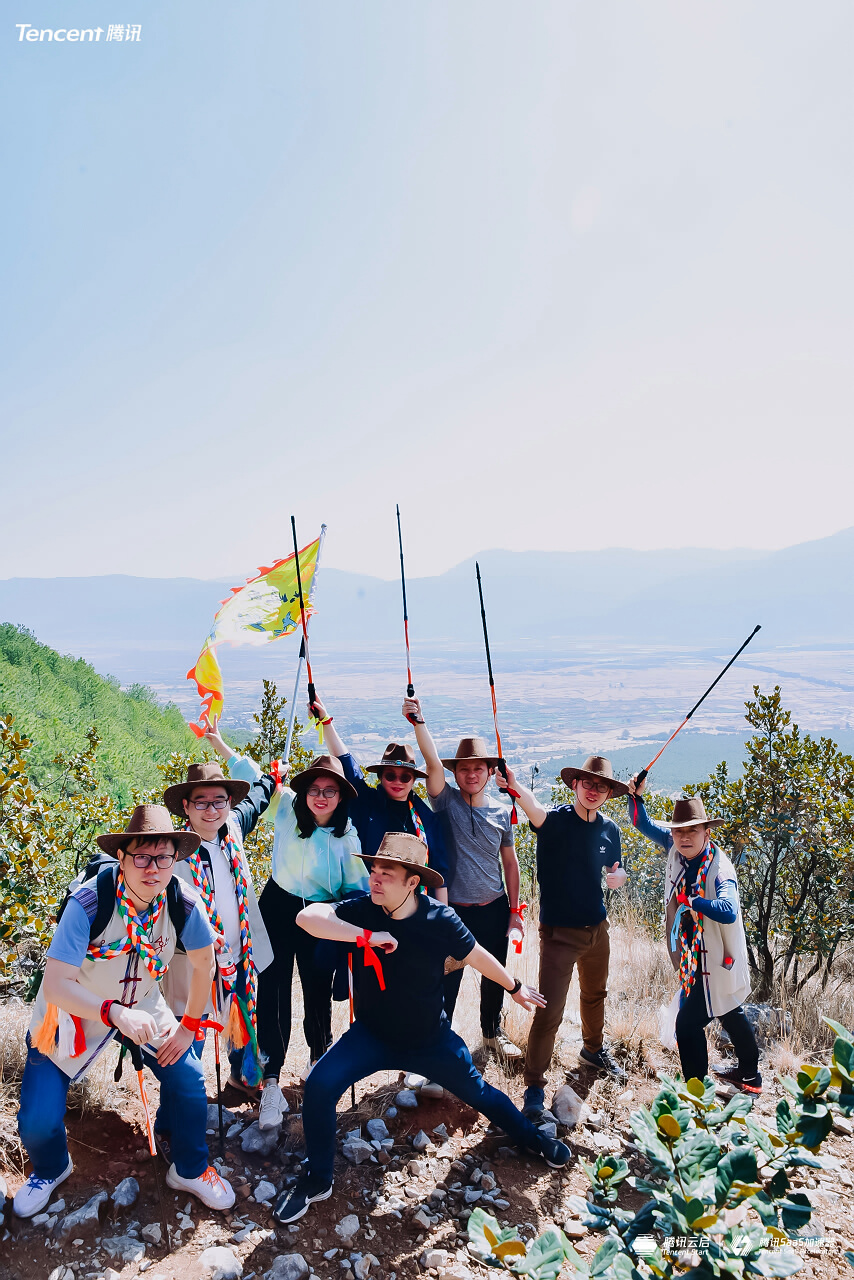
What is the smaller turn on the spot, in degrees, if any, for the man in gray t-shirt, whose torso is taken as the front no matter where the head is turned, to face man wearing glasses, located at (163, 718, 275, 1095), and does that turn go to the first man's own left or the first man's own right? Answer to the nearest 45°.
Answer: approximately 45° to the first man's own right

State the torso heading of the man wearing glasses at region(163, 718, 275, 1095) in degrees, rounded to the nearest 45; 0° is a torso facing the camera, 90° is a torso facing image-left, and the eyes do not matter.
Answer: approximately 0°

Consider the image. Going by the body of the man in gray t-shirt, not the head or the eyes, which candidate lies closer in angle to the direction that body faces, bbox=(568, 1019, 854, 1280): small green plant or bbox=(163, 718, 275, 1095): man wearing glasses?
the small green plant

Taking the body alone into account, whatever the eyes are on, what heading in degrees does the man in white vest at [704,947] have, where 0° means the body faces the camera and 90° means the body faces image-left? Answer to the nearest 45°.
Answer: approximately 45°

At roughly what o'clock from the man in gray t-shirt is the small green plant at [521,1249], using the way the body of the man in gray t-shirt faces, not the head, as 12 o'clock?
The small green plant is roughly at 12 o'clock from the man in gray t-shirt.

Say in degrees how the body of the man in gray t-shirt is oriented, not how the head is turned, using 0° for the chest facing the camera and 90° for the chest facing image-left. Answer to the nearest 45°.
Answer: approximately 0°

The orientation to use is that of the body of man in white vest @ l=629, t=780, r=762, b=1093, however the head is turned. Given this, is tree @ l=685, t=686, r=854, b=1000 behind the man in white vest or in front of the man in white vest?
behind

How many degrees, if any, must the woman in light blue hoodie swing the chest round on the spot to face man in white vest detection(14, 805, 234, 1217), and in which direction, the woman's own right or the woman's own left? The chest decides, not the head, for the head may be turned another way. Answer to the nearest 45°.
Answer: approximately 45° to the woman's own right
